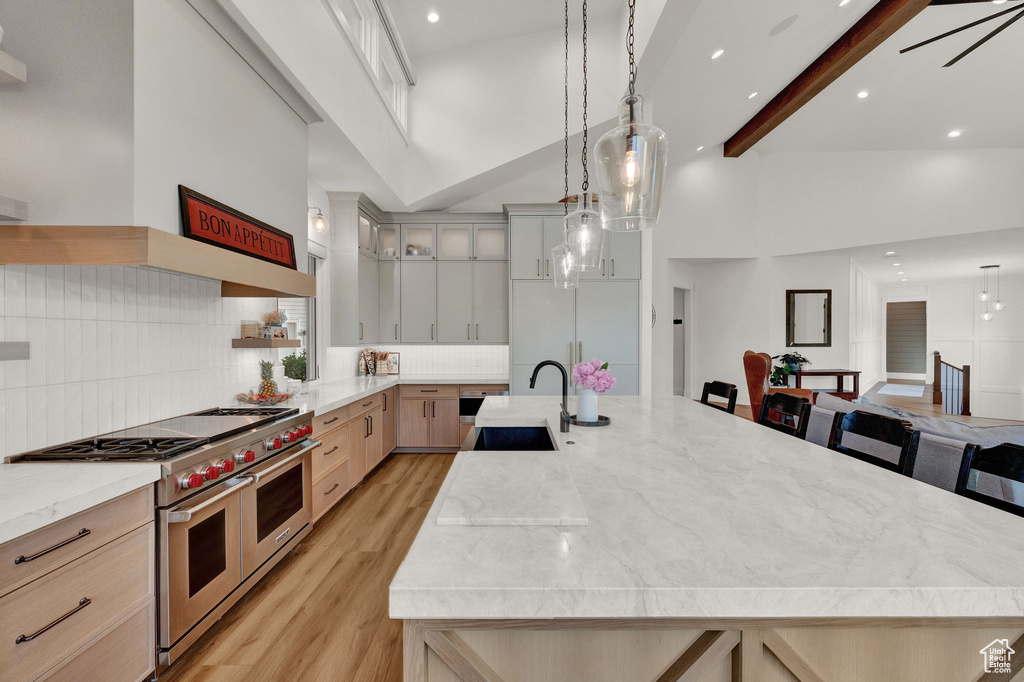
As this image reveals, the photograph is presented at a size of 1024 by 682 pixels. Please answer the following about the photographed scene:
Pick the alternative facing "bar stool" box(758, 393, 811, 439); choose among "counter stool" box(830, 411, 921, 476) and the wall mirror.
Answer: the wall mirror

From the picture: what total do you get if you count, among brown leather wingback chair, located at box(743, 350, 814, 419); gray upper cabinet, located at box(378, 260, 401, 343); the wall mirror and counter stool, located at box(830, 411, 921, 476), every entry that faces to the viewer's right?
1

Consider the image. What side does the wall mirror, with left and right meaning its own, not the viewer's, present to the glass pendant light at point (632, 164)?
front

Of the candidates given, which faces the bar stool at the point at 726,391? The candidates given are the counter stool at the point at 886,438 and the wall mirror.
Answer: the wall mirror

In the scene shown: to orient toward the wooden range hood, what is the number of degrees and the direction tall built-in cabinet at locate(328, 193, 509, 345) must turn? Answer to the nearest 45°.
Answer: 0° — it already faces it

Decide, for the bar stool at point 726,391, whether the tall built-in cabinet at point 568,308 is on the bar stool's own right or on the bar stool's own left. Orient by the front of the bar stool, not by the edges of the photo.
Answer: on the bar stool's own right

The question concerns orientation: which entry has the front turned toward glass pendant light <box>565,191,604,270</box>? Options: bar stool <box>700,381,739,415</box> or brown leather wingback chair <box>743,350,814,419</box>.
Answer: bar stool <box>700,381,739,415</box>

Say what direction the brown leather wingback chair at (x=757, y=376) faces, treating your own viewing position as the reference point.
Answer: facing to the right of the viewer

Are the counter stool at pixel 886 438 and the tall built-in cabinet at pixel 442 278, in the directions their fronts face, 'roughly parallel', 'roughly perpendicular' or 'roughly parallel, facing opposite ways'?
roughly perpendicular

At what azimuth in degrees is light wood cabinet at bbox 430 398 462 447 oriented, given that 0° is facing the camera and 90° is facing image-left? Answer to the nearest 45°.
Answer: approximately 0°

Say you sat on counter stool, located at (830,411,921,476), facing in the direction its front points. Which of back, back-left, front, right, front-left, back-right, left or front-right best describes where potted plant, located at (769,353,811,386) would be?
back-right

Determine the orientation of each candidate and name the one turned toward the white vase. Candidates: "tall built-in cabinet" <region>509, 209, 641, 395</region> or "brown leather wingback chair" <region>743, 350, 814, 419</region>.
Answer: the tall built-in cabinet

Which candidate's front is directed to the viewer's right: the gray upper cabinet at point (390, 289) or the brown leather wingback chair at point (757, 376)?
the brown leather wingback chair

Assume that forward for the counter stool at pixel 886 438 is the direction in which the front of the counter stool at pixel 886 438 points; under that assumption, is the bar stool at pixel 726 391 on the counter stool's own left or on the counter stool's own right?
on the counter stool's own right

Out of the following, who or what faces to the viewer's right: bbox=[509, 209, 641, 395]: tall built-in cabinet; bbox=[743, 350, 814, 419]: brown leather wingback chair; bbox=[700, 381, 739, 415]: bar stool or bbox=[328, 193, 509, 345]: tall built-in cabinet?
bbox=[743, 350, 814, 419]: brown leather wingback chair

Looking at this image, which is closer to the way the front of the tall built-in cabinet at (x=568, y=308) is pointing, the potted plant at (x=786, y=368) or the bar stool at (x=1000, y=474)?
the bar stool

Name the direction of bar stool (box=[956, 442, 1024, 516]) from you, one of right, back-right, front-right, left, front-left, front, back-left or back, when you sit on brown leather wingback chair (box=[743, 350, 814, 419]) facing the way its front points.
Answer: right

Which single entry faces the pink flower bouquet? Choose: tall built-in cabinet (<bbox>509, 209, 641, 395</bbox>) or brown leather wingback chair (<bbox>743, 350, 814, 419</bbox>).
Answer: the tall built-in cabinet

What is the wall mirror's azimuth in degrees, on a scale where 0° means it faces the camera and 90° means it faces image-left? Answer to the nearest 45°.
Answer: approximately 0°

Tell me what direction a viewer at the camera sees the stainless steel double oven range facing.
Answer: facing the viewer and to the right of the viewer
